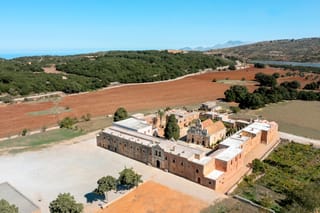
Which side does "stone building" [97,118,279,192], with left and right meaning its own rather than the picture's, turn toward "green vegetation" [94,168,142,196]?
front

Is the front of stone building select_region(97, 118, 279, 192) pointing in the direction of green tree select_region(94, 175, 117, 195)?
yes

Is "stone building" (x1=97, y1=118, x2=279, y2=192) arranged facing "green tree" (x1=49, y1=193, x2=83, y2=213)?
yes

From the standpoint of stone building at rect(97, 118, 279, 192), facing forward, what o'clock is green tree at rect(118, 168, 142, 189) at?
The green tree is roughly at 12 o'clock from the stone building.

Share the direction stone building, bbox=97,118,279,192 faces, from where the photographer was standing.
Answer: facing the viewer and to the left of the viewer
